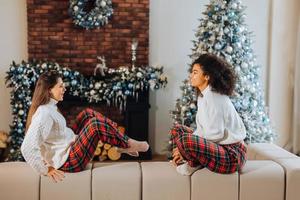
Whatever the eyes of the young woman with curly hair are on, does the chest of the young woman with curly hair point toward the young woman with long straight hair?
yes

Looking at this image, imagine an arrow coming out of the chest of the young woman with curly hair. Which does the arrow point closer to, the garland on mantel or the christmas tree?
the garland on mantel

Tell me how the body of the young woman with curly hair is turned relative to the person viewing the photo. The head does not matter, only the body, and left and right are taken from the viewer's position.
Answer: facing to the left of the viewer

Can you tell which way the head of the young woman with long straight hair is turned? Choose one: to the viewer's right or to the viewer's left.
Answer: to the viewer's right

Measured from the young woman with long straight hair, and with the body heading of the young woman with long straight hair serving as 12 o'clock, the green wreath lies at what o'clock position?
The green wreath is roughly at 9 o'clock from the young woman with long straight hair.

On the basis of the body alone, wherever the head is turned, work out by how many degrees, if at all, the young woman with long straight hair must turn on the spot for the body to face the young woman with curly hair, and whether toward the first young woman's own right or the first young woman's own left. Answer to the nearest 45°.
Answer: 0° — they already face them

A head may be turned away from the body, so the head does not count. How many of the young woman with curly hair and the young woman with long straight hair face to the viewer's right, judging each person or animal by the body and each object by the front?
1

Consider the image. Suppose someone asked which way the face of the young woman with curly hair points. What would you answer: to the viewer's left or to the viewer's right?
to the viewer's left

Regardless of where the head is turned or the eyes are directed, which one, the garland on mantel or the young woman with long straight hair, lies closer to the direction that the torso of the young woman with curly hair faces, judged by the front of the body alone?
the young woman with long straight hair

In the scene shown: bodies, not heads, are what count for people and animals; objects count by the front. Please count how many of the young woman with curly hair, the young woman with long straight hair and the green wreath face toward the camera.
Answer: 1

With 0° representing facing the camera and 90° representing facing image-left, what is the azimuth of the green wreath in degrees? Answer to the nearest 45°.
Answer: approximately 0°

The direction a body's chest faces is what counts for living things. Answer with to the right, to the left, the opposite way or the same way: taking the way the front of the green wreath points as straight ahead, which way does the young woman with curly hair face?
to the right

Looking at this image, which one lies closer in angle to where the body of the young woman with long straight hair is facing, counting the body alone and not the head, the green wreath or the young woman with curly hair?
the young woman with curly hair

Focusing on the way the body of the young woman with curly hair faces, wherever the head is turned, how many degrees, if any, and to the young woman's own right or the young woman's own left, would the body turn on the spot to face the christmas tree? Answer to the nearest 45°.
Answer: approximately 90° to the young woman's own right

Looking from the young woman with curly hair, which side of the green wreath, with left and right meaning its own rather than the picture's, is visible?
front

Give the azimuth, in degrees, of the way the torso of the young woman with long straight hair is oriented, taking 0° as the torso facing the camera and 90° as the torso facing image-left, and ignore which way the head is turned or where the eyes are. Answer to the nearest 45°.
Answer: approximately 270°

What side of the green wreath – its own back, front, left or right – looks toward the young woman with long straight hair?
front
